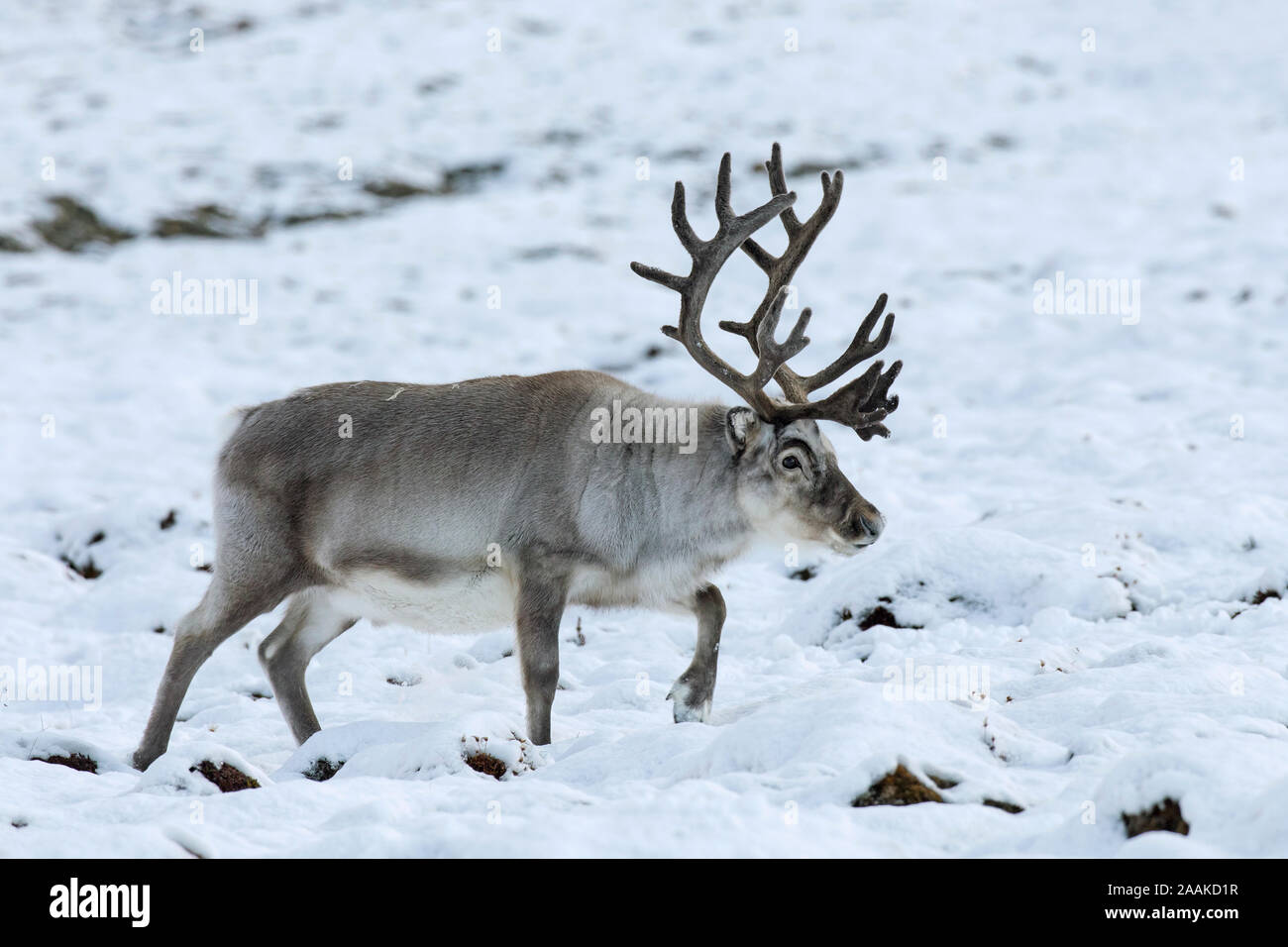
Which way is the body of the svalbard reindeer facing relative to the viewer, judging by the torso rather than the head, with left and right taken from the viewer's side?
facing to the right of the viewer
